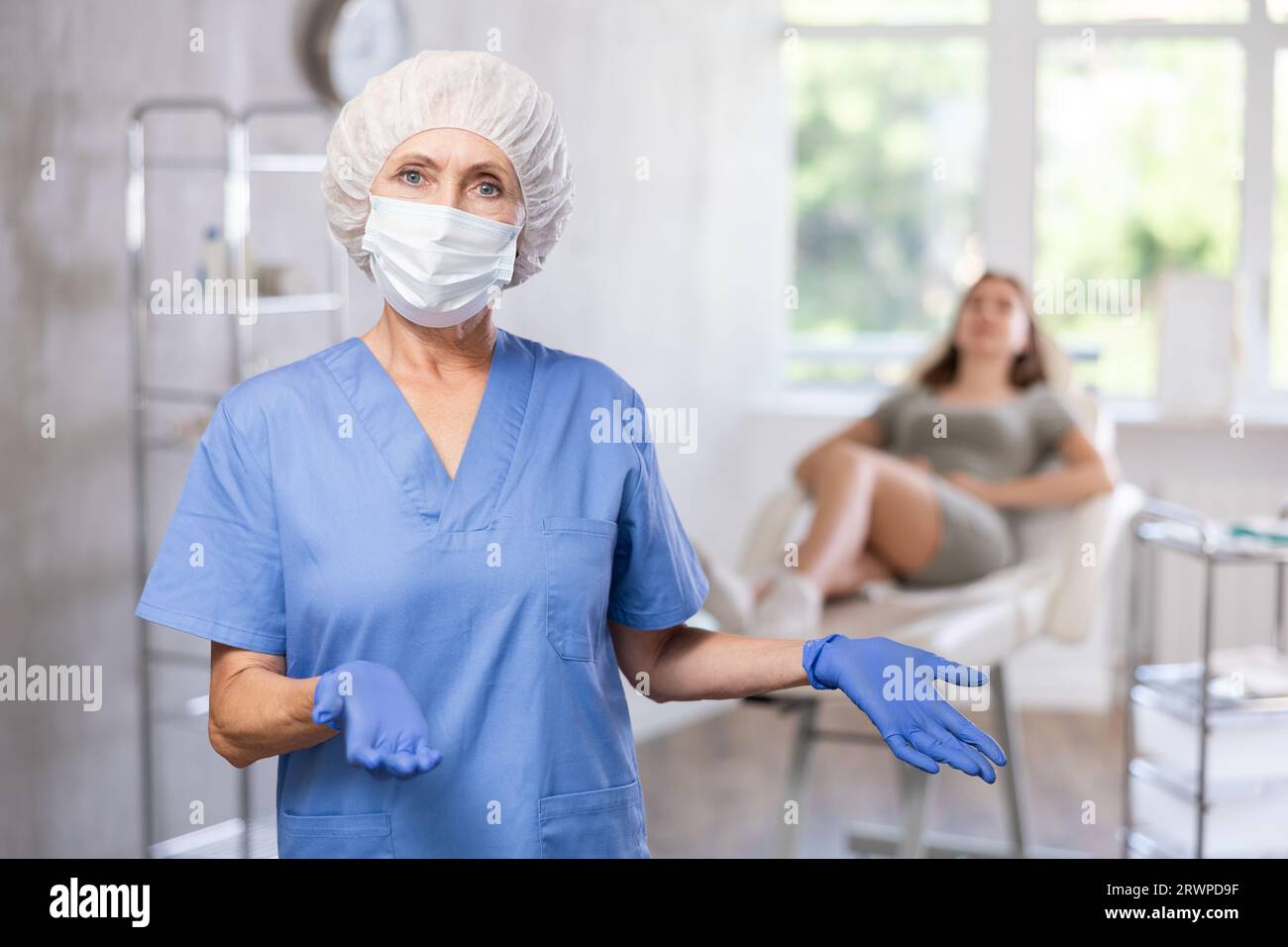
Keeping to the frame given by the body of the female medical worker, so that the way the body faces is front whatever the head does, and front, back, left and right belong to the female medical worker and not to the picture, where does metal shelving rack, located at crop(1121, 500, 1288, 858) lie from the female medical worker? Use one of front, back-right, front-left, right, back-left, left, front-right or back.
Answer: back-left

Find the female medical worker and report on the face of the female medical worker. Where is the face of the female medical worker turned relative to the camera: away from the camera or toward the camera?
toward the camera

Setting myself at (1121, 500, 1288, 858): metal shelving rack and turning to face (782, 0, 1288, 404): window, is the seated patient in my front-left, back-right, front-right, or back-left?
front-left

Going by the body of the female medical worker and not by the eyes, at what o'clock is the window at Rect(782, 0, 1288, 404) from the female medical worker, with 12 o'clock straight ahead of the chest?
The window is roughly at 7 o'clock from the female medical worker.

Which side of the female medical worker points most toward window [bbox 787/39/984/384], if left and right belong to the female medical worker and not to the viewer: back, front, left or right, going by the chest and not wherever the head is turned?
back

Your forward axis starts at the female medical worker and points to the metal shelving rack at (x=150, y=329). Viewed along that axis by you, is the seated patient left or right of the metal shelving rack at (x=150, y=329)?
right

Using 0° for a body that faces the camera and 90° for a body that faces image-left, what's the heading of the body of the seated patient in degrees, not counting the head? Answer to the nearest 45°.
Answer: approximately 45°

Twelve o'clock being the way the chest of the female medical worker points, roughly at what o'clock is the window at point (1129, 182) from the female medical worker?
The window is roughly at 7 o'clock from the female medical worker.

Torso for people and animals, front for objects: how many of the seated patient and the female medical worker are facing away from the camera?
0

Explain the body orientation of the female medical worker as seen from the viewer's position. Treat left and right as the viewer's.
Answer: facing the viewer

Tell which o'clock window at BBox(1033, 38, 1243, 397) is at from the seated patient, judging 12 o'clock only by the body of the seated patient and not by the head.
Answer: The window is roughly at 5 o'clock from the seated patient.
